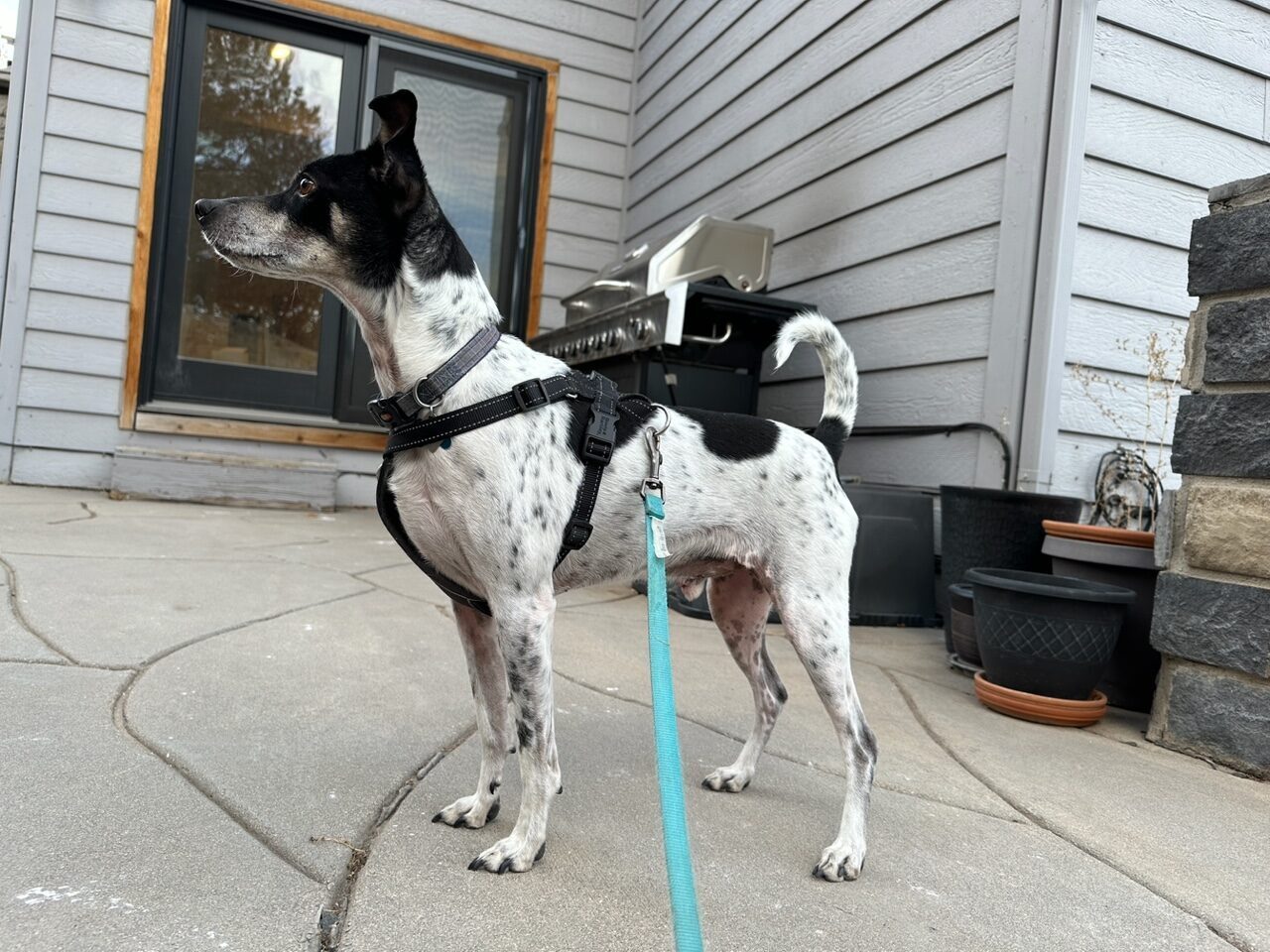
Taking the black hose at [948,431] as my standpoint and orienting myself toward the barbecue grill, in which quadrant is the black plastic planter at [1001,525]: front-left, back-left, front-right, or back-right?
back-left

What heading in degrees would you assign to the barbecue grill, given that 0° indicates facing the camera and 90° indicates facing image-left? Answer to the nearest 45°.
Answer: approximately 45°

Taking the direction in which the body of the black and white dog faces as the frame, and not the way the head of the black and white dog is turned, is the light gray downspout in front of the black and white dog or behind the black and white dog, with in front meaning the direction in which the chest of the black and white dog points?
behind

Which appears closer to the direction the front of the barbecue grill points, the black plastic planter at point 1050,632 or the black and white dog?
the black and white dog

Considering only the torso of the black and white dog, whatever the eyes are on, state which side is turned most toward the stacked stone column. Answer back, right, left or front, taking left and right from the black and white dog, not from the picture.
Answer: back

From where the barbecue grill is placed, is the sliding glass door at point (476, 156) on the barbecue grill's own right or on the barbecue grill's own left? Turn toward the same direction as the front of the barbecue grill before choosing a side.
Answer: on the barbecue grill's own right

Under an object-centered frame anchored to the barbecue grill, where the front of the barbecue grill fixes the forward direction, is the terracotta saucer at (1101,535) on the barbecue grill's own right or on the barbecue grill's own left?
on the barbecue grill's own left

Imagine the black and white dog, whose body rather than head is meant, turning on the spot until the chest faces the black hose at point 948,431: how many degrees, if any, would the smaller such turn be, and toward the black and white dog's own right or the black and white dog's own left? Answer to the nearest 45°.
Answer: approximately 135° to the black and white dog's own right

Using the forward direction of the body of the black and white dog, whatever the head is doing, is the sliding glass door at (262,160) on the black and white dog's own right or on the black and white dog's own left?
on the black and white dog's own right

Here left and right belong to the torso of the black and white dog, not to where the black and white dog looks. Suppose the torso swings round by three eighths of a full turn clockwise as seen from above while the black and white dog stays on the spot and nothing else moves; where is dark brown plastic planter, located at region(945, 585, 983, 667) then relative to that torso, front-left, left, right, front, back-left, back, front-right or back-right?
front

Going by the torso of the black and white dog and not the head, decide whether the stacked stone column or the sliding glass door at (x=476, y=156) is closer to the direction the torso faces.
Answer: the sliding glass door

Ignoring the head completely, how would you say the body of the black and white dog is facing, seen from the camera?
to the viewer's left

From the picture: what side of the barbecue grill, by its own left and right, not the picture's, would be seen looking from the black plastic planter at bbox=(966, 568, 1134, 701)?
left
